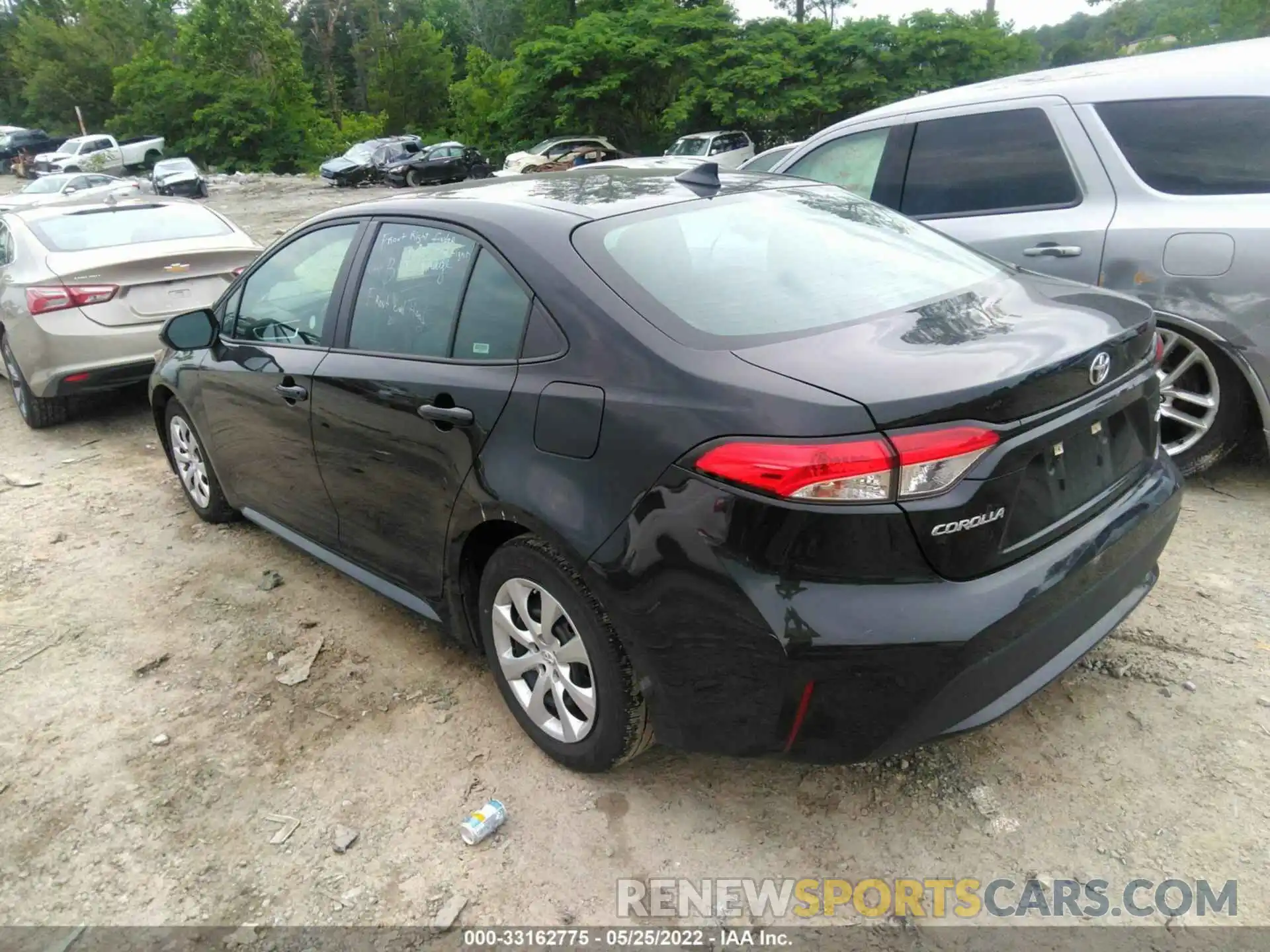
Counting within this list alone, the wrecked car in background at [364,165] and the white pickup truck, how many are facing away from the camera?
0

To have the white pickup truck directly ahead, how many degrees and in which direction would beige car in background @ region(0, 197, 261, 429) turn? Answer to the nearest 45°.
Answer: approximately 45° to its right

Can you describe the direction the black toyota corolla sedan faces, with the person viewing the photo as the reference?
facing away from the viewer and to the left of the viewer

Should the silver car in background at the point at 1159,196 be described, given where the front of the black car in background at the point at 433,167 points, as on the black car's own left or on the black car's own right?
on the black car's own left

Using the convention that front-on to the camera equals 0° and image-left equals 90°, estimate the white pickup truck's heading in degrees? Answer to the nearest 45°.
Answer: approximately 45°

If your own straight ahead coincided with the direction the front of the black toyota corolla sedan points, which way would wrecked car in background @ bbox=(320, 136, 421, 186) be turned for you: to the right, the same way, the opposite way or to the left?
to the left

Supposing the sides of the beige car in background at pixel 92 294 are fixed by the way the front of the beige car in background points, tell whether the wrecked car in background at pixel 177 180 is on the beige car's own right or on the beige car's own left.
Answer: on the beige car's own right

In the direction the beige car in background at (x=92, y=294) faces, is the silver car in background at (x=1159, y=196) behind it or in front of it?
behind

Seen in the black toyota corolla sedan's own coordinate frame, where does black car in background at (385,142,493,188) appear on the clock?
The black car in background is roughly at 1 o'clock from the black toyota corolla sedan.

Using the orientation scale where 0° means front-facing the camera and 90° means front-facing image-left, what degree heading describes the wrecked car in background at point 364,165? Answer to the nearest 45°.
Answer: approximately 45°

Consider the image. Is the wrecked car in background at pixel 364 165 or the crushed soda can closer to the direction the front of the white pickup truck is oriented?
the crushed soda can
